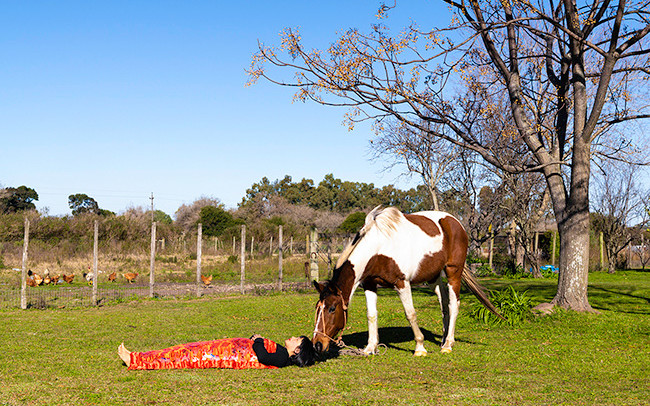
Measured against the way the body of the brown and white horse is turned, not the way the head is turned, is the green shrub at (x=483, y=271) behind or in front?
behind

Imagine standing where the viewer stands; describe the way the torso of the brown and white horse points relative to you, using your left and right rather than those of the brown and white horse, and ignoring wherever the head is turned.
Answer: facing the viewer and to the left of the viewer

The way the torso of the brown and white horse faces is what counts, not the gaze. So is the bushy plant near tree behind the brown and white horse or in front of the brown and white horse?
behind

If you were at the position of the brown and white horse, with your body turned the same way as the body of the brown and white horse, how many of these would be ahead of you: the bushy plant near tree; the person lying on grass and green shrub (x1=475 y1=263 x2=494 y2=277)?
1

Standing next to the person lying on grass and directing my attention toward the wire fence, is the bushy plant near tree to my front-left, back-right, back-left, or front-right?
front-right

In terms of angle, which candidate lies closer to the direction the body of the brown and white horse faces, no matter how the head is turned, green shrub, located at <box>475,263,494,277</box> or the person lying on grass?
the person lying on grass

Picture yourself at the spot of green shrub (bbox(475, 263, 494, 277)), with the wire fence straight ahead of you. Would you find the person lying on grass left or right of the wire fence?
left

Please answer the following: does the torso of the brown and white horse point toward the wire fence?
no

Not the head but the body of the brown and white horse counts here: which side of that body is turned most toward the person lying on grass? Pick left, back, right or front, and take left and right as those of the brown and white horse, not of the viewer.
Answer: front
